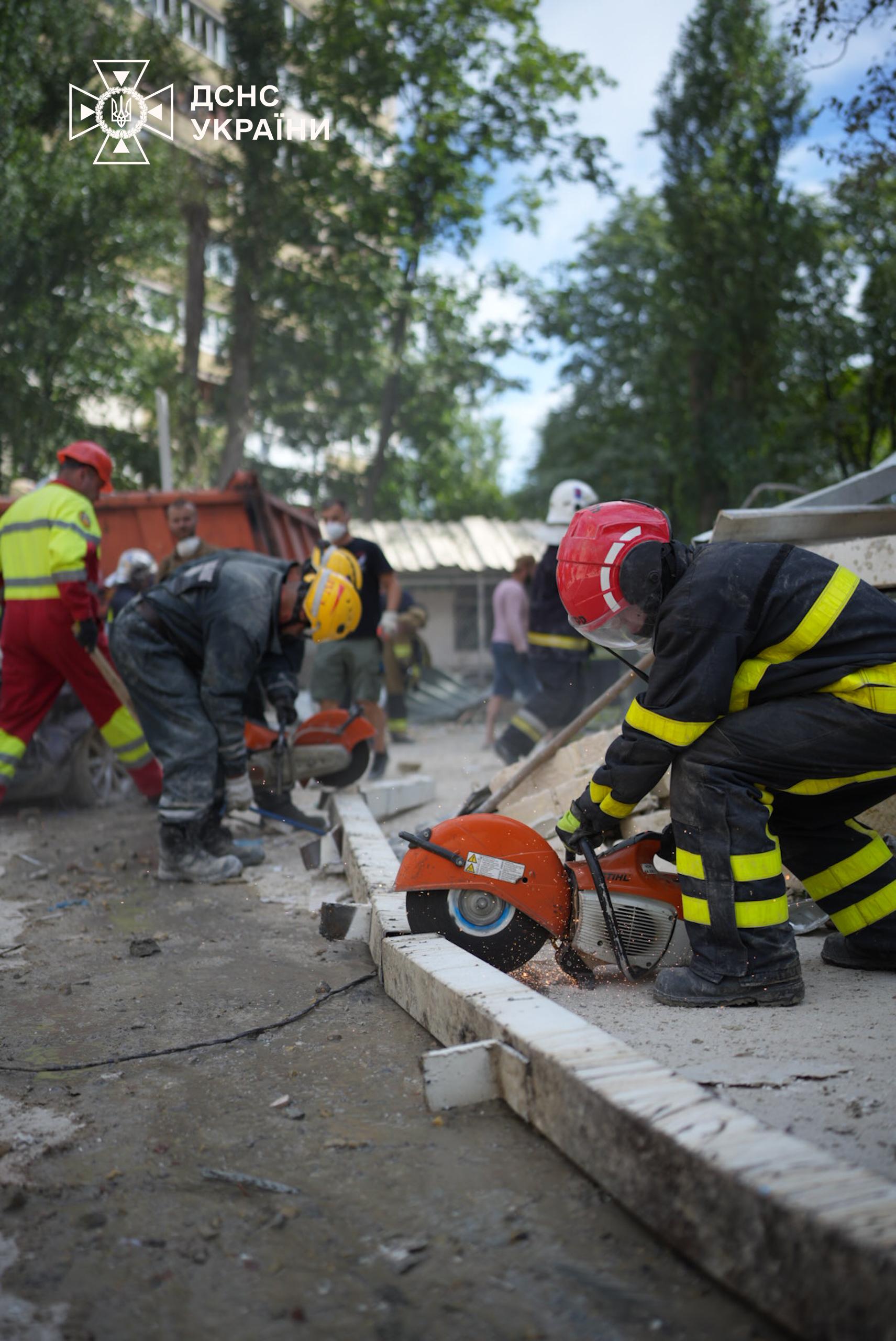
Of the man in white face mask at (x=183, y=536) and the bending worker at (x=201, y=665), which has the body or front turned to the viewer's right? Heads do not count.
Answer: the bending worker

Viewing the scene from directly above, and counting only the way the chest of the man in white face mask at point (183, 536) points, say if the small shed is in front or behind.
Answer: behind

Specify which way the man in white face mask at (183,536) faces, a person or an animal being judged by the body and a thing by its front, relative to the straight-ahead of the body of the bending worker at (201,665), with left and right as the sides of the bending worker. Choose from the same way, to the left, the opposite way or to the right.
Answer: to the right

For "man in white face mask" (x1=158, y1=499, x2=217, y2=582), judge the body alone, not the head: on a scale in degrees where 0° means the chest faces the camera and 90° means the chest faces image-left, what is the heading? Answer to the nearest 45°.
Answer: approximately 0°

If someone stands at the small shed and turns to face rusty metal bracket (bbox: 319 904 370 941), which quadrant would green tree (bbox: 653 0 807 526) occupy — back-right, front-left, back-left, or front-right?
back-left

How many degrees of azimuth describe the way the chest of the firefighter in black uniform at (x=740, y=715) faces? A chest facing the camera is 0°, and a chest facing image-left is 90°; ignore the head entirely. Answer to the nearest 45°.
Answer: approximately 90°

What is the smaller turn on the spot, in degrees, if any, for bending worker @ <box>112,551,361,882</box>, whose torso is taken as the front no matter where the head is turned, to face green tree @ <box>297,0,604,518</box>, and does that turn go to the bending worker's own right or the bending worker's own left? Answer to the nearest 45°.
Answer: approximately 90° to the bending worker's own left

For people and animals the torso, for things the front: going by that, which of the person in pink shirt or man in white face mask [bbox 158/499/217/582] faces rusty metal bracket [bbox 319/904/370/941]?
the man in white face mask

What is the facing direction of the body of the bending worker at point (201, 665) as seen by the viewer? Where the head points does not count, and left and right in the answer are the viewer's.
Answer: facing to the right of the viewer
